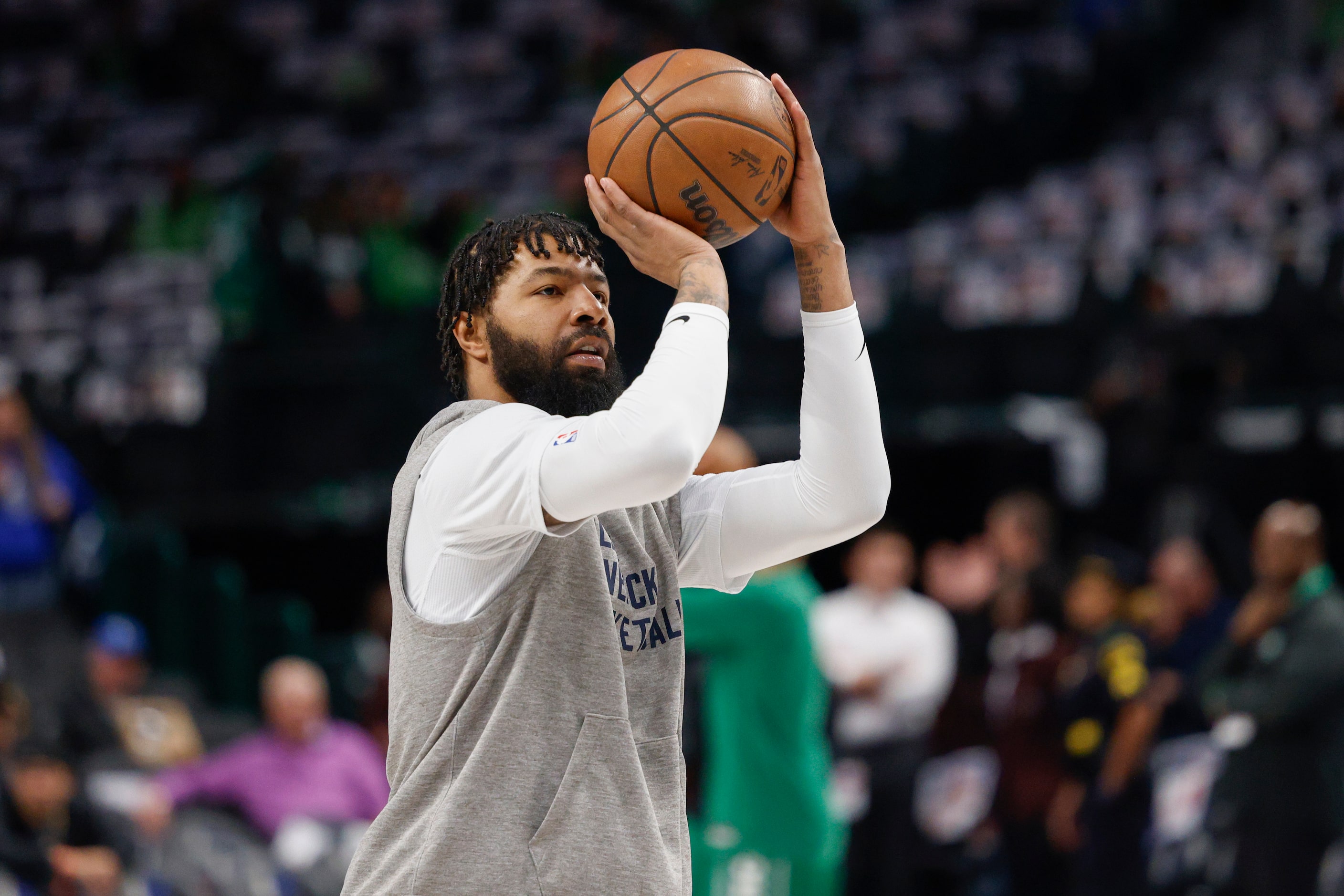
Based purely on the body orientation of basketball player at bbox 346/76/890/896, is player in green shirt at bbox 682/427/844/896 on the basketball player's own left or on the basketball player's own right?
on the basketball player's own left

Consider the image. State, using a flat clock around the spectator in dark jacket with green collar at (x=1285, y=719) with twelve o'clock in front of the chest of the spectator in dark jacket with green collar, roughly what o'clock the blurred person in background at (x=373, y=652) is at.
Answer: The blurred person in background is roughly at 2 o'clock from the spectator in dark jacket with green collar.

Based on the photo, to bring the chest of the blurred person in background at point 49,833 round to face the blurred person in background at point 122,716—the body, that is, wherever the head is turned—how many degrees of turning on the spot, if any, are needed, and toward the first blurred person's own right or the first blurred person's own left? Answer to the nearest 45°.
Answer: approximately 180°

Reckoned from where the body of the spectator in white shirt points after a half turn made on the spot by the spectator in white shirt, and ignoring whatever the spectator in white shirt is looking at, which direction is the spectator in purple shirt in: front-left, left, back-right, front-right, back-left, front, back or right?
left

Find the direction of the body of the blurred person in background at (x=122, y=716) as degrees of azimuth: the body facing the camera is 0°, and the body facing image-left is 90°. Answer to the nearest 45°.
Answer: approximately 0°

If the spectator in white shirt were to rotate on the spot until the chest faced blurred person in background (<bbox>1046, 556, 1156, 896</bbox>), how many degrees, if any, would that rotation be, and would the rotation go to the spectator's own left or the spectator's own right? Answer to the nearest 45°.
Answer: approximately 90° to the spectator's own left

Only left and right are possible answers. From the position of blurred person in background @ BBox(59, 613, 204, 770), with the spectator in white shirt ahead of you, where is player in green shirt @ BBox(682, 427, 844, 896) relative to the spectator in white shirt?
right

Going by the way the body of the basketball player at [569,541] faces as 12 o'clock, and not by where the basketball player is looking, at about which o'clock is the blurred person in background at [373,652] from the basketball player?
The blurred person in background is roughly at 7 o'clock from the basketball player.

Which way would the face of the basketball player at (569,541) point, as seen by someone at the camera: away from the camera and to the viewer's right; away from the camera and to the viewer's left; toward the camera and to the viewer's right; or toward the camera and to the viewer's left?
toward the camera and to the viewer's right

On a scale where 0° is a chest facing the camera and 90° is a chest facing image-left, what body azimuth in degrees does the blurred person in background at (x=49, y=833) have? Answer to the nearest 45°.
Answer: approximately 0°

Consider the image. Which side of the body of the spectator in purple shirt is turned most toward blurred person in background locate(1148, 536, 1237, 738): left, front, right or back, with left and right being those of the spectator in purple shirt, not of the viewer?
left
